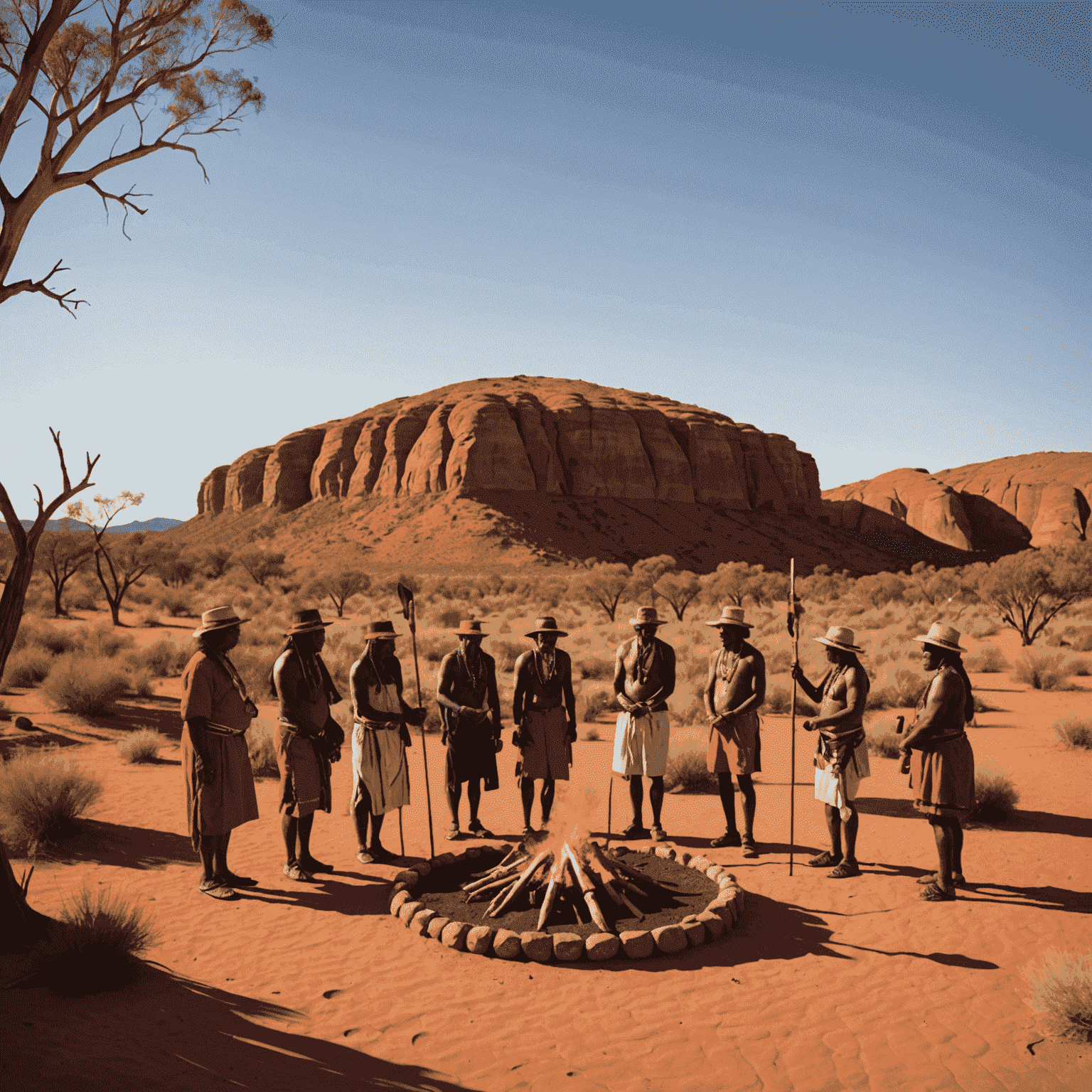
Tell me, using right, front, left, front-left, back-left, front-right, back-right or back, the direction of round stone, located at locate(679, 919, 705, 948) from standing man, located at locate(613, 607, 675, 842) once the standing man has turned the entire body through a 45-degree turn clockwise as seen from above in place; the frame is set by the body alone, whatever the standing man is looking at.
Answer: front-left

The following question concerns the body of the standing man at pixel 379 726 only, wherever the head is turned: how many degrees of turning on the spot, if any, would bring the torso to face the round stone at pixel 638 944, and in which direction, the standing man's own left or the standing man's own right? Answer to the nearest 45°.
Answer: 0° — they already face it

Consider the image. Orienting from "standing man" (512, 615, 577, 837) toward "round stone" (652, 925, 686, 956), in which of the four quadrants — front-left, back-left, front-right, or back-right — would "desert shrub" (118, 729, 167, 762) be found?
back-right

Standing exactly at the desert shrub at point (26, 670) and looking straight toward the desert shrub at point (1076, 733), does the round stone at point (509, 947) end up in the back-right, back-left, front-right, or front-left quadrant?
front-right

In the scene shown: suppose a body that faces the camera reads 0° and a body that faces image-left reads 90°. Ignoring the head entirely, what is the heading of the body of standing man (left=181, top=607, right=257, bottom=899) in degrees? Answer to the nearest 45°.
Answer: approximately 270°

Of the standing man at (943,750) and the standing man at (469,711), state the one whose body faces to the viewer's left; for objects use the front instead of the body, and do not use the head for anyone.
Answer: the standing man at (943,750)

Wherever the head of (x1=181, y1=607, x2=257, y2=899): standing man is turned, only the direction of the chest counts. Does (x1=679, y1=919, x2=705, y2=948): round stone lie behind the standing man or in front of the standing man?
in front

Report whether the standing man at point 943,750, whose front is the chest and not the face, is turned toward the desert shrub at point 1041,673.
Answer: no

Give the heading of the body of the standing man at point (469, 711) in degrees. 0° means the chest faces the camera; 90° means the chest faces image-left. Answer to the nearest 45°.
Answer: approximately 0°

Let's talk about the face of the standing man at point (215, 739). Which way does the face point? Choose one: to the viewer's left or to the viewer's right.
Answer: to the viewer's right

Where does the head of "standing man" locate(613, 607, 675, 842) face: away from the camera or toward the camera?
toward the camera

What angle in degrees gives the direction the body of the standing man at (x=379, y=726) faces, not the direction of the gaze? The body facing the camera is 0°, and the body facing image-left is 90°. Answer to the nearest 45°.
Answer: approximately 315°

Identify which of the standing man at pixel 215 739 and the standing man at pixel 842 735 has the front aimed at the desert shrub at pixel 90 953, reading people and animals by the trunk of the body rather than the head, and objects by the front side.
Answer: the standing man at pixel 842 735

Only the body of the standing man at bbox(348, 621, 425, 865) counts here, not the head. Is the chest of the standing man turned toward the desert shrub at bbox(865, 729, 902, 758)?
no

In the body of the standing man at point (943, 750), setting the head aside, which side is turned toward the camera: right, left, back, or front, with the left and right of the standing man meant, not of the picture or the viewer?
left

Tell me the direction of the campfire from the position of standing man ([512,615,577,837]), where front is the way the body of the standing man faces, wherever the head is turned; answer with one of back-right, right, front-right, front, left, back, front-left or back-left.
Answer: front

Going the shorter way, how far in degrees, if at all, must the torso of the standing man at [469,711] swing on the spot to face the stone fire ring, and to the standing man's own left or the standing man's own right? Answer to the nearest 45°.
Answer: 0° — they already face it
